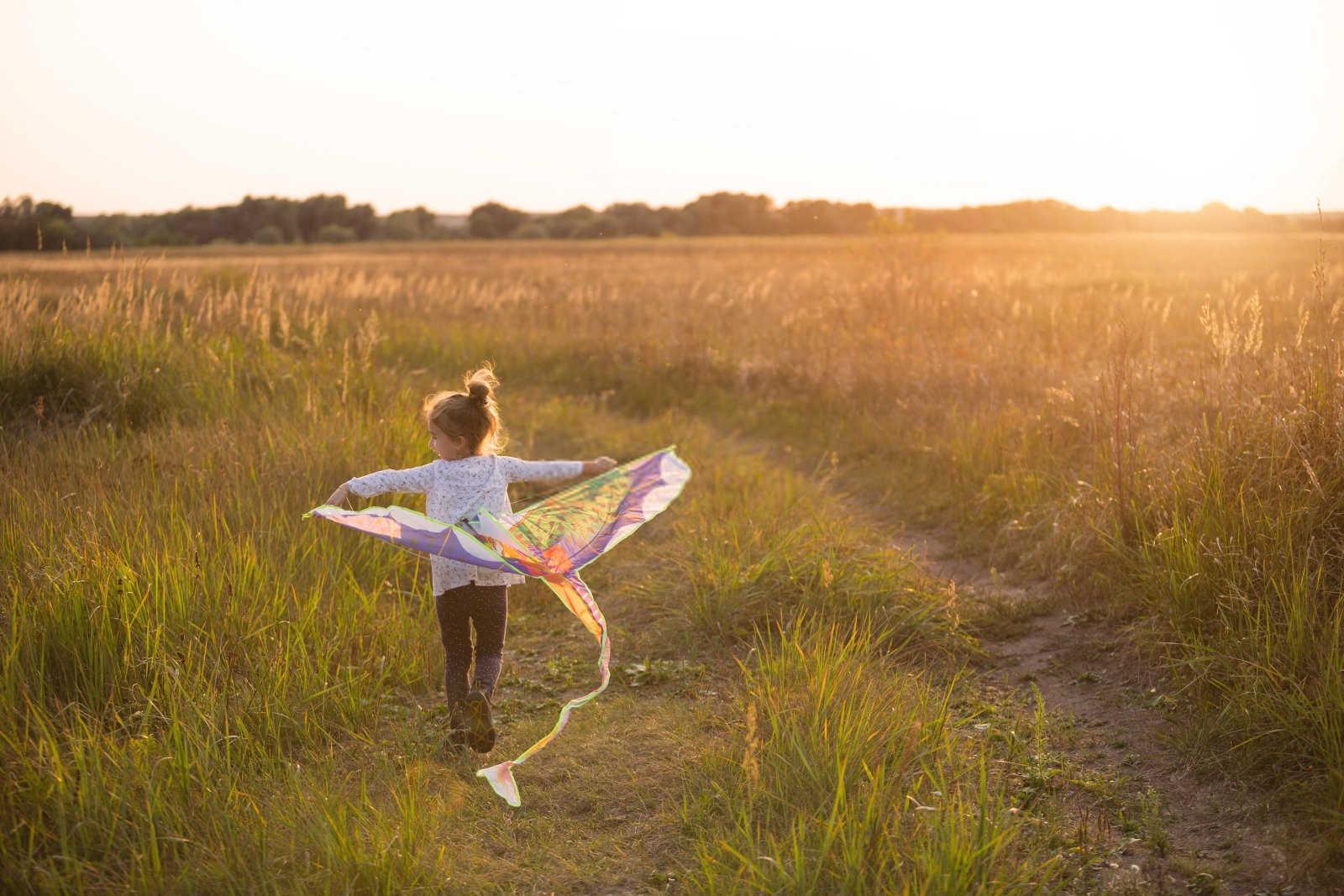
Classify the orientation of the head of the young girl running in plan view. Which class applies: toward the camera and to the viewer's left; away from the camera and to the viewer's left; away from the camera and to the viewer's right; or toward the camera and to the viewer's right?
away from the camera and to the viewer's left

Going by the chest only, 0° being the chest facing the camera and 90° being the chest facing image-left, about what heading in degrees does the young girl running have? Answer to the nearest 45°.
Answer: approximately 180°
